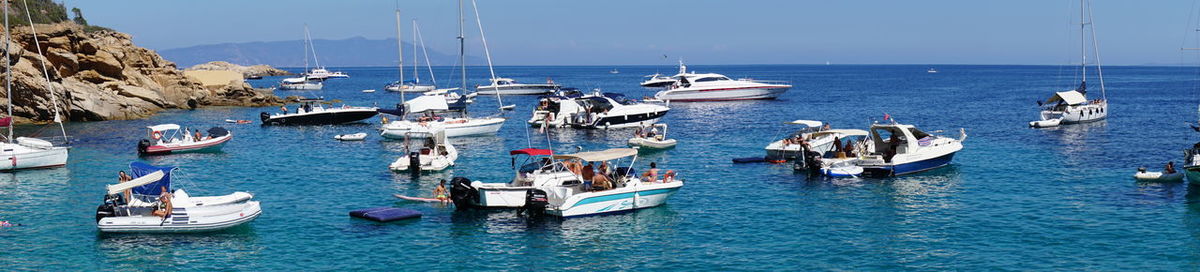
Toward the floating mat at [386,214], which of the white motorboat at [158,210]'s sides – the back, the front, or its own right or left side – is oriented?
front

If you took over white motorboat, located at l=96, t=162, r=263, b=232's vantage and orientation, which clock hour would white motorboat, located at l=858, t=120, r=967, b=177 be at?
white motorboat, located at l=858, t=120, r=967, b=177 is roughly at 12 o'clock from white motorboat, located at l=96, t=162, r=263, b=232.

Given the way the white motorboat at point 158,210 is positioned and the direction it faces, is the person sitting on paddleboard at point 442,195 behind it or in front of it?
in front

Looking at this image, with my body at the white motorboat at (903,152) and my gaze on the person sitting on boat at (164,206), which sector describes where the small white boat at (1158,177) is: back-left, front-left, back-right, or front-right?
back-left

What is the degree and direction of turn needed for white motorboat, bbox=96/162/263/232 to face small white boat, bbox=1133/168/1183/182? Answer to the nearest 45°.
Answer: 0° — it already faces it

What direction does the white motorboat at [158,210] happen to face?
to the viewer's right

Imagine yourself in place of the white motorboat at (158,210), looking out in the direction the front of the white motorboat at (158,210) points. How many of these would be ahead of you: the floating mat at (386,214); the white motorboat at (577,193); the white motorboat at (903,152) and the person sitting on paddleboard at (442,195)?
4

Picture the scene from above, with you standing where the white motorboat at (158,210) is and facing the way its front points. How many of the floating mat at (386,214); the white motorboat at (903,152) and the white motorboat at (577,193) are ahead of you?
3

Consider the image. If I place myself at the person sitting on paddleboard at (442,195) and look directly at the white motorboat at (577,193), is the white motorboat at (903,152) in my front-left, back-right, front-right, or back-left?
front-left
